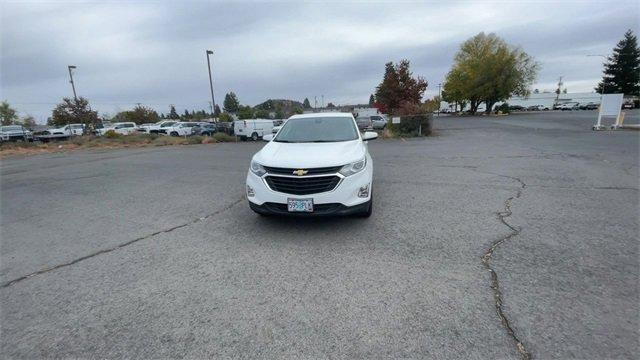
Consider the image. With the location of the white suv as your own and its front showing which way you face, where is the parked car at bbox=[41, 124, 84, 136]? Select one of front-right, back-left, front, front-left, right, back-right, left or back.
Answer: back-right

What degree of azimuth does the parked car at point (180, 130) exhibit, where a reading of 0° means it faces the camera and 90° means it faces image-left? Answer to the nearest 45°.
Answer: approximately 45°

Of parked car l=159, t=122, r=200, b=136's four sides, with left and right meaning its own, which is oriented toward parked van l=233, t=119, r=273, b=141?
left

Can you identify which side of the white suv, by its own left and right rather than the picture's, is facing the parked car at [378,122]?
back

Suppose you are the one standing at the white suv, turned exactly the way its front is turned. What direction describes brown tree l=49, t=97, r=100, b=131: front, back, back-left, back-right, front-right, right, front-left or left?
back-right

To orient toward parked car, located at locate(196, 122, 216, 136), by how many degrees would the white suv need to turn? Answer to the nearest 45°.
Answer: approximately 180°

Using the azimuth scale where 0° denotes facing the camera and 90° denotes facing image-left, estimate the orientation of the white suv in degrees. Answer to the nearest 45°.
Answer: approximately 0°

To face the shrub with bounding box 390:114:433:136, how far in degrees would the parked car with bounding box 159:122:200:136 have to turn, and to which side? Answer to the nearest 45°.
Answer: approximately 90° to its left

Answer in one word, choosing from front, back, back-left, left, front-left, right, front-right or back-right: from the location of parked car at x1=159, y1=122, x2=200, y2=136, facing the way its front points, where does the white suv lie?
front-left

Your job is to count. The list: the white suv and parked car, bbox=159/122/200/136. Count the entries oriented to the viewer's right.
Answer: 0

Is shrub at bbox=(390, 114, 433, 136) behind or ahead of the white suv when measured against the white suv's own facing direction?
behind
